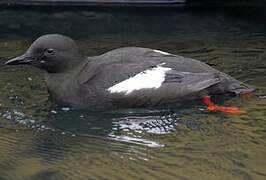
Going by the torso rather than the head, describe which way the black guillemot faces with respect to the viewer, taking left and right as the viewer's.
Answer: facing to the left of the viewer
